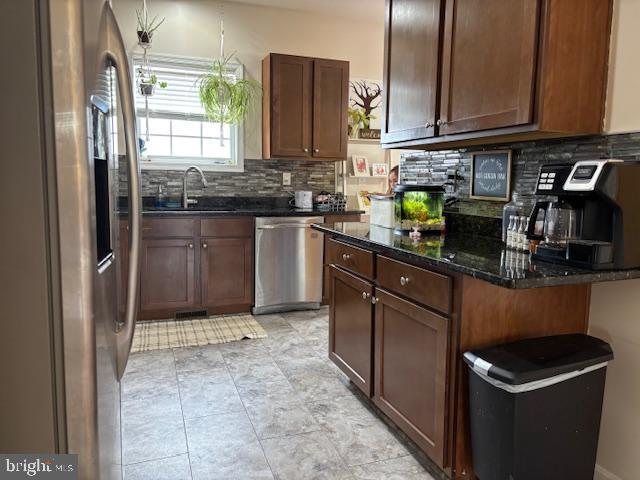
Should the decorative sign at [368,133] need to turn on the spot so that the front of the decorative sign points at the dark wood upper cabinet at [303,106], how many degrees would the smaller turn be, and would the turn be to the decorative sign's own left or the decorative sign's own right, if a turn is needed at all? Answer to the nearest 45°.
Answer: approximately 45° to the decorative sign's own right

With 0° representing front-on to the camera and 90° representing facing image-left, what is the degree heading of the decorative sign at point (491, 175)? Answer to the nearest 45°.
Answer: approximately 45°

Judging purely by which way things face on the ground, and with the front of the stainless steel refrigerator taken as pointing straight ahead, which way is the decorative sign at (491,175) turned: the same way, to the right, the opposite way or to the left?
the opposite way

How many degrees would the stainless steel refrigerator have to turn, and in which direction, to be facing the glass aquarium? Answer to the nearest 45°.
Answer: approximately 45° to its left

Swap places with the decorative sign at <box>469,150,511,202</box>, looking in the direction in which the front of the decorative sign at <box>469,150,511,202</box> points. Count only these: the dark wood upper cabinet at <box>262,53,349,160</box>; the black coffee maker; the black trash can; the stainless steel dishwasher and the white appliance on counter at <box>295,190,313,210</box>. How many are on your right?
3
